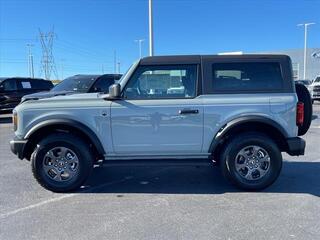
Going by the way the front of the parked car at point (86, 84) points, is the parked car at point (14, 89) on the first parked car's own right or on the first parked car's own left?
on the first parked car's own right

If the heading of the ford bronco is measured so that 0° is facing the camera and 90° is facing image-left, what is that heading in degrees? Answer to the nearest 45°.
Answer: approximately 90°

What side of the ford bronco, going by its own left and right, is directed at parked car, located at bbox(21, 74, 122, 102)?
right

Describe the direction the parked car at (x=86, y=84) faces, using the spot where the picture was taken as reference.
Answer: facing the viewer and to the left of the viewer

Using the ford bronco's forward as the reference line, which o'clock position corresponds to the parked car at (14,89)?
The parked car is roughly at 2 o'clock from the ford bronco.

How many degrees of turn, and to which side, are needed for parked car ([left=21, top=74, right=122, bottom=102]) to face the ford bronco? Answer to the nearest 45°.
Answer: approximately 45° to its left

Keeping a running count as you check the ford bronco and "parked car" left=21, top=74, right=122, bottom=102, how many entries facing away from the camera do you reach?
0
